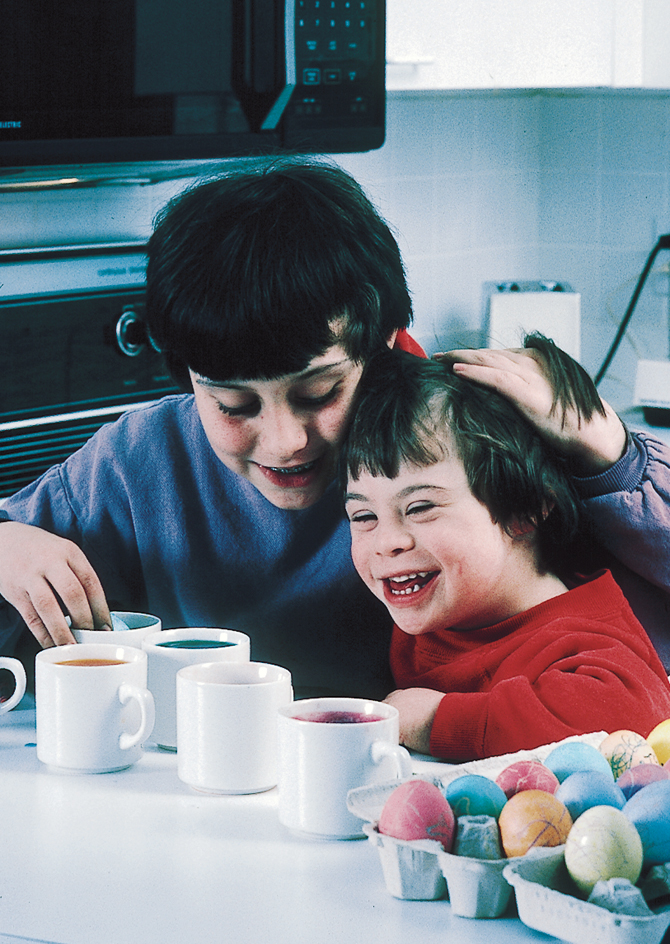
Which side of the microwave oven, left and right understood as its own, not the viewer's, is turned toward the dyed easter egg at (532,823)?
front

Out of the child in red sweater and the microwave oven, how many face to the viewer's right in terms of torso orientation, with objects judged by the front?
0

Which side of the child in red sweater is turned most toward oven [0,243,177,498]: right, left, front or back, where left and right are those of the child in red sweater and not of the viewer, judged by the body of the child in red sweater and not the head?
right

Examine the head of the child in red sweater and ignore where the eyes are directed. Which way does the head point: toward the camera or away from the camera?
toward the camera

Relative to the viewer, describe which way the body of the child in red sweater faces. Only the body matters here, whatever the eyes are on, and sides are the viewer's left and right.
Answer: facing the viewer and to the left of the viewer

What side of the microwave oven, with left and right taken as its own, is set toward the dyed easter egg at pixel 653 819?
front

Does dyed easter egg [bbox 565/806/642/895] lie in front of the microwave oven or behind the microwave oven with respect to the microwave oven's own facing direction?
in front

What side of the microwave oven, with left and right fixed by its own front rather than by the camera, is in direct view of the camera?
front

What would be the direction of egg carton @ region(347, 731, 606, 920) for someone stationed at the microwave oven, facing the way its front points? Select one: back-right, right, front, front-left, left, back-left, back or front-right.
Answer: front
